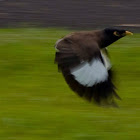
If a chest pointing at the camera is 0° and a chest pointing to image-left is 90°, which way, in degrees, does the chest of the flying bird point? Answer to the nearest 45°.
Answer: approximately 270°
